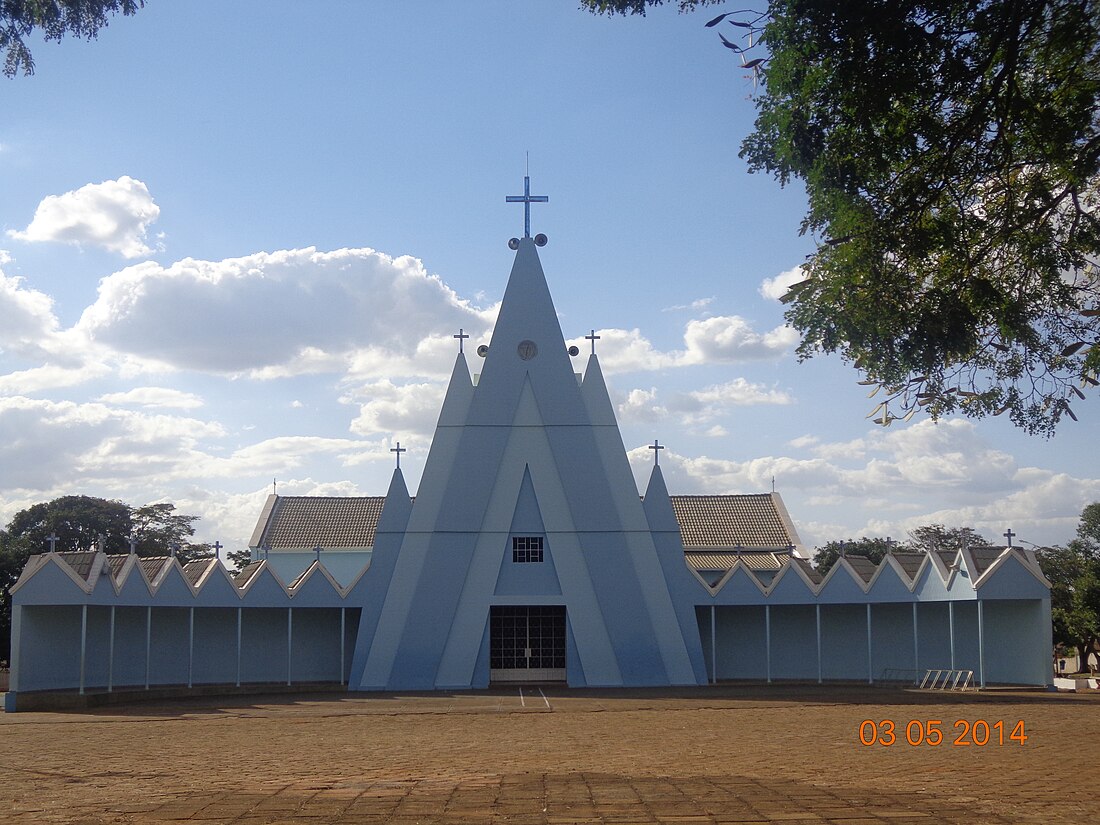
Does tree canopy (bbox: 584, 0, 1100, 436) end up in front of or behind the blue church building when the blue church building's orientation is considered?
in front

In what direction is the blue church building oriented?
toward the camera
